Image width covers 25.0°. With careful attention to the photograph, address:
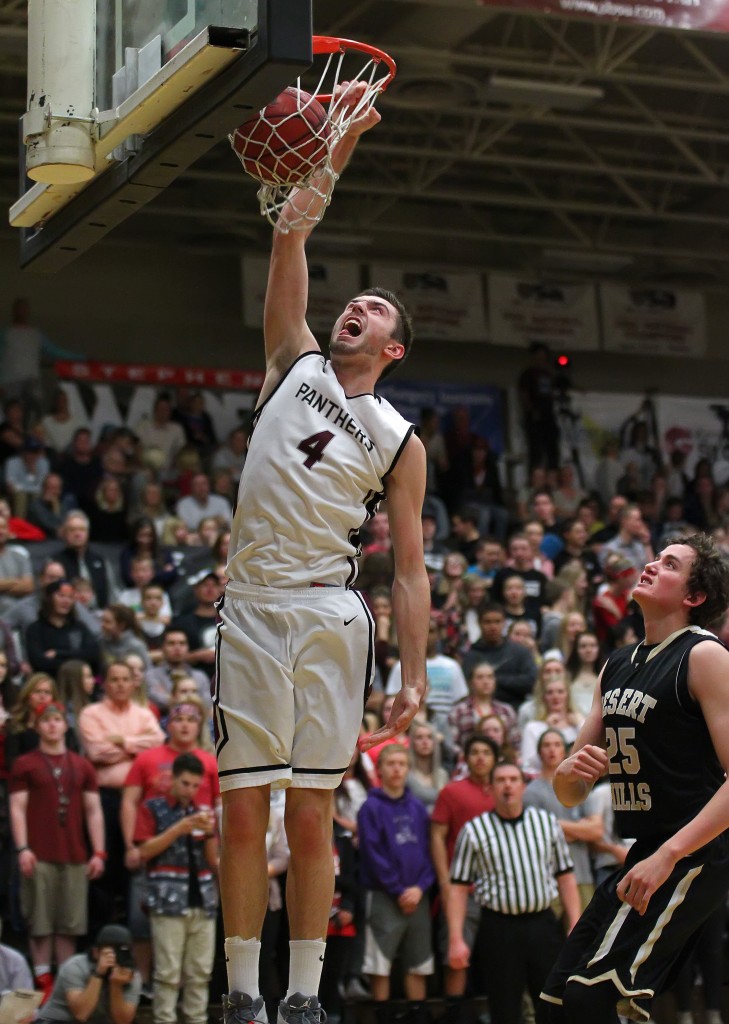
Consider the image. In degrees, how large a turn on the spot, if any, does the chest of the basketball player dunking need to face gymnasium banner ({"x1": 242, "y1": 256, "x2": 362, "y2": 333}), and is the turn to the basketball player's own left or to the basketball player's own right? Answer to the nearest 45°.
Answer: approximately 180°

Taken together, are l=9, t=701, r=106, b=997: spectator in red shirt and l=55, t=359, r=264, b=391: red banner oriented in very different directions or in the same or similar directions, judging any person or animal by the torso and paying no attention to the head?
same or similar directions

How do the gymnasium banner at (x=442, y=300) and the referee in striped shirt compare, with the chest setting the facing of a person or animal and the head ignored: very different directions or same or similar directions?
same or similar directions

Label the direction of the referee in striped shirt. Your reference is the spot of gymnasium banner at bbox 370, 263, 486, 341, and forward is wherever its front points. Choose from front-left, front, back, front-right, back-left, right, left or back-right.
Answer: front

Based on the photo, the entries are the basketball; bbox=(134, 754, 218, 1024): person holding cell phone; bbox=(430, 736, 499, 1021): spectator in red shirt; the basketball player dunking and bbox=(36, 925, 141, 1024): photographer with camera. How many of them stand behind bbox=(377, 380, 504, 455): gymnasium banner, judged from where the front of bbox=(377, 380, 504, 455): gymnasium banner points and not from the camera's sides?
0

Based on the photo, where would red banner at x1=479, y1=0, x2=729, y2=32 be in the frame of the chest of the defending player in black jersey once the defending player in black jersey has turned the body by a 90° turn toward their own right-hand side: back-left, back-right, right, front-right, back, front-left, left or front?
front-right

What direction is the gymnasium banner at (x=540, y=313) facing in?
toward the camera

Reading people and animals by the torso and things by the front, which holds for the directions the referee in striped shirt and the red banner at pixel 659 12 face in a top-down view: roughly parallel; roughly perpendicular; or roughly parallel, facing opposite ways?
roughly parallel

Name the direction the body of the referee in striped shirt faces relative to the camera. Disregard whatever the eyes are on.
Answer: toward the camera

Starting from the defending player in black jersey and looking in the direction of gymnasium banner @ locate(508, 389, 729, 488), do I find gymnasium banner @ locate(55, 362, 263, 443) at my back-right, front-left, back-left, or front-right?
front-left

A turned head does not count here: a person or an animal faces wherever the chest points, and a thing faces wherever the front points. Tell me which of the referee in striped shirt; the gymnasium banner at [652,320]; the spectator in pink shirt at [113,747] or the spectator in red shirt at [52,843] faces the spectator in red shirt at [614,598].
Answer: the gymnasium banner

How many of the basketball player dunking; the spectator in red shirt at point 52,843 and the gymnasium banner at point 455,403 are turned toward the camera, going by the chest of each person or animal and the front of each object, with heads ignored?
3

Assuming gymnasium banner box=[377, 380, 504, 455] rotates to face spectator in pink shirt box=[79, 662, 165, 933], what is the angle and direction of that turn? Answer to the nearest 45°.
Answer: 0° — it already faces them

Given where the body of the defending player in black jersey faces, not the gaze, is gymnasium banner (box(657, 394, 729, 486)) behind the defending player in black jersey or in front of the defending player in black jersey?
behind

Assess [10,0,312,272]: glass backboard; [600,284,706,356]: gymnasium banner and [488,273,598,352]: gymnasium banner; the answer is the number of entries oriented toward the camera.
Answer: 2

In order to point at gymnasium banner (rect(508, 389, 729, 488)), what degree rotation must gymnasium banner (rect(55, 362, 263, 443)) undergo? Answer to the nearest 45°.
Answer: approximately 90° to its left

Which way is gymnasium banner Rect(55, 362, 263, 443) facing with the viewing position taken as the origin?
facing the viewer

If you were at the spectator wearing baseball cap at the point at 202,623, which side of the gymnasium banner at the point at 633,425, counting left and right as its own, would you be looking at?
front
